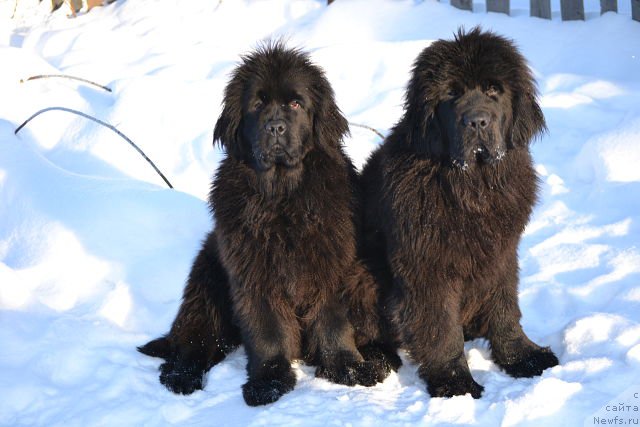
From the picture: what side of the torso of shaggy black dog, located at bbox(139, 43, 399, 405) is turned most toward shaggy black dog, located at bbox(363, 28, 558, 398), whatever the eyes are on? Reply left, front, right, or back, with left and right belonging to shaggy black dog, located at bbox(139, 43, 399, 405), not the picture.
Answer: left

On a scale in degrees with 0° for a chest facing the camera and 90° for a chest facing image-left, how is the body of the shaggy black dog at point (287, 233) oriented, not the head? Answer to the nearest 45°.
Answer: approximately 0°

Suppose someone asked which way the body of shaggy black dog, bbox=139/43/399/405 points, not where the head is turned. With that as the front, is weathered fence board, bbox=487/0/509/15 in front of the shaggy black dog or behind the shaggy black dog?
behind

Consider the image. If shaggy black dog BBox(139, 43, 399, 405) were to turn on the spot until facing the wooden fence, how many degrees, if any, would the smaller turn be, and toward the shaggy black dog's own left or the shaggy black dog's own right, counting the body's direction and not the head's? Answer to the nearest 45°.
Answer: approximately 135° to the shaggy black dog's own left
